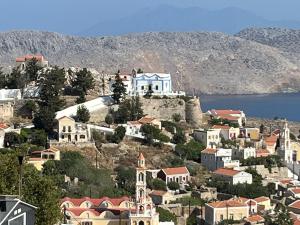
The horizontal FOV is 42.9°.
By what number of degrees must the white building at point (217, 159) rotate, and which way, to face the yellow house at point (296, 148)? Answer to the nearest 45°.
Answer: approximately 90° to its left

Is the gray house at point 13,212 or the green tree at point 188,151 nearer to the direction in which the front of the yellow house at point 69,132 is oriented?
the gray house

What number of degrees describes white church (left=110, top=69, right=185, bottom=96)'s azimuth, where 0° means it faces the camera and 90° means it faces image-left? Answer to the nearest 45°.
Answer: approximately 0°

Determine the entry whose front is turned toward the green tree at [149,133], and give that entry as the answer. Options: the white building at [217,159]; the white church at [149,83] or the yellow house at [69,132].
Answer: the white church

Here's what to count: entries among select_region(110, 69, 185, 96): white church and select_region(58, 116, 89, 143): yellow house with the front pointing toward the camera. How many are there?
2

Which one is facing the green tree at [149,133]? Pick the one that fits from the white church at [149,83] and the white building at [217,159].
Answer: the white church

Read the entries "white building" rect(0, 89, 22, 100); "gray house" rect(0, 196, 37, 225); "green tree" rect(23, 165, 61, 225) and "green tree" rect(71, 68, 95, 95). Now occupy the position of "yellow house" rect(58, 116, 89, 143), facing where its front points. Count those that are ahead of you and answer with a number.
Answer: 2
